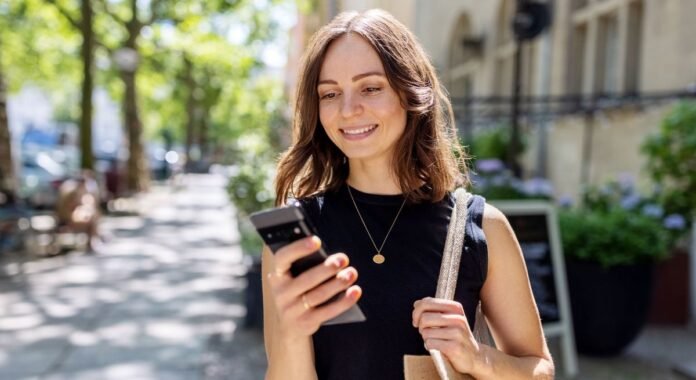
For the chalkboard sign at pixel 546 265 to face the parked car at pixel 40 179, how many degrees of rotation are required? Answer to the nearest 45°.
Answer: approximately 135° to its right

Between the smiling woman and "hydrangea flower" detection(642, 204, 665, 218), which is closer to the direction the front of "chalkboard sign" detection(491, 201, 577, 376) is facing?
the smiling woman

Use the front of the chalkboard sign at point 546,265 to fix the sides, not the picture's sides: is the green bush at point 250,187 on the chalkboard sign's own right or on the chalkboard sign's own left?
on the chalkboard sign's own right

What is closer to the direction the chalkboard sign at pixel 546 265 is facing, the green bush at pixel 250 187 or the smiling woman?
the smiling woman

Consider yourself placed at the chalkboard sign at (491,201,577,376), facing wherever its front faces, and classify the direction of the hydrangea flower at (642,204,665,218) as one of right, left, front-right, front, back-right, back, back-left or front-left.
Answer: back-left

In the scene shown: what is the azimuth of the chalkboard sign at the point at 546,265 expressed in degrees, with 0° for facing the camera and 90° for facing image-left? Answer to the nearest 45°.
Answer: approximately 0°

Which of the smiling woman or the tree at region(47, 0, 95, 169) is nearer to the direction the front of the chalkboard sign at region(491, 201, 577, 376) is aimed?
the smiling woman

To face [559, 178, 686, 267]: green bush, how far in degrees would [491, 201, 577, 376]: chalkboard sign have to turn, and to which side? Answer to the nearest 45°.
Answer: approximately 135° to its left

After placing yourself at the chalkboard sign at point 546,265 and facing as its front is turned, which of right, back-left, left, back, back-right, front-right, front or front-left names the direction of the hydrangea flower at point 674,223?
back-left
